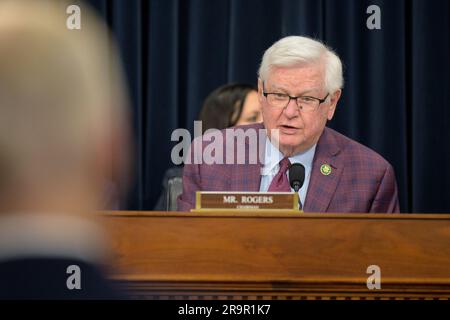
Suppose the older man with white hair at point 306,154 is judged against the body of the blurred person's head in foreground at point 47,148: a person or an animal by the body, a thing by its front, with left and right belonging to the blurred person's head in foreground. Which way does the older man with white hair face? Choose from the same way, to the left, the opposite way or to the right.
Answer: the opposite way

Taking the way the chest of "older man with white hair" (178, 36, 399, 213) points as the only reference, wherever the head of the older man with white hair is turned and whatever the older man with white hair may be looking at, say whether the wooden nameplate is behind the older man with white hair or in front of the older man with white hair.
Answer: in front

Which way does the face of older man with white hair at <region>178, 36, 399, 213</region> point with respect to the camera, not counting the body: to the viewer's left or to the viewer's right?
to the viewer's left

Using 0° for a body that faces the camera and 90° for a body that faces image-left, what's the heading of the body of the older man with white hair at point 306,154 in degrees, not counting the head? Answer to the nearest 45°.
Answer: approximately 0°

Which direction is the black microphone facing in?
away from the camera
